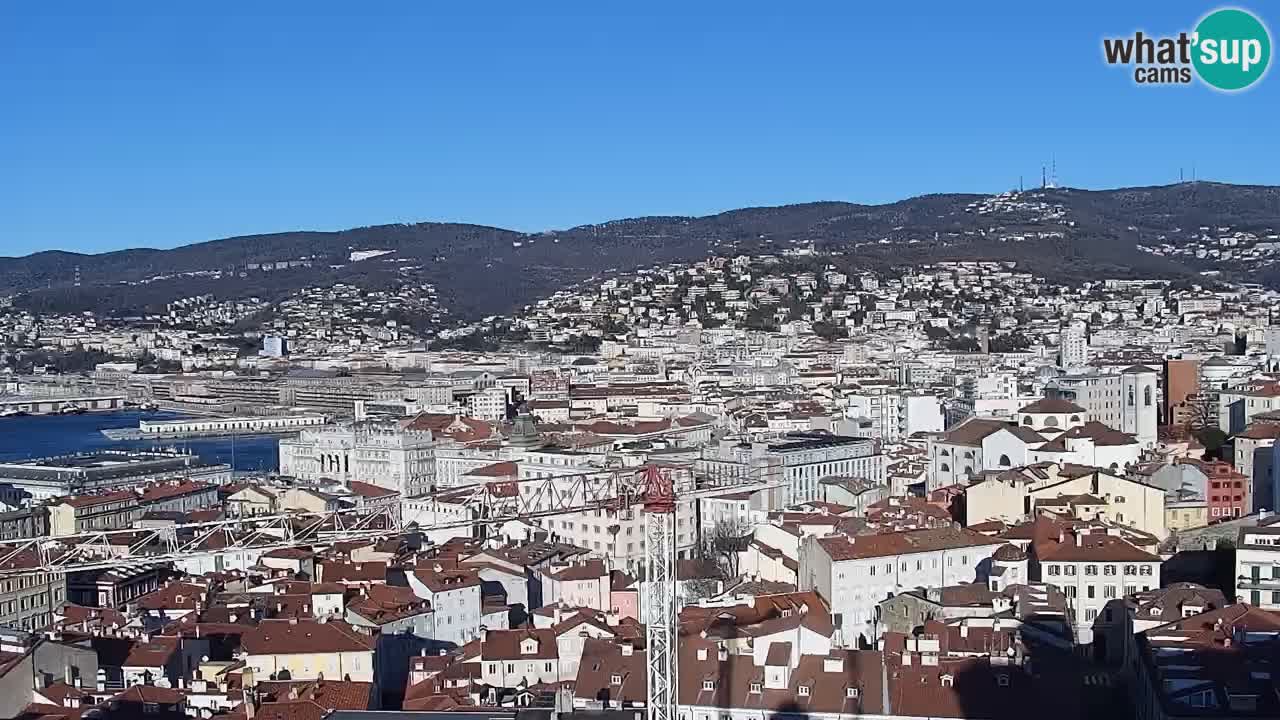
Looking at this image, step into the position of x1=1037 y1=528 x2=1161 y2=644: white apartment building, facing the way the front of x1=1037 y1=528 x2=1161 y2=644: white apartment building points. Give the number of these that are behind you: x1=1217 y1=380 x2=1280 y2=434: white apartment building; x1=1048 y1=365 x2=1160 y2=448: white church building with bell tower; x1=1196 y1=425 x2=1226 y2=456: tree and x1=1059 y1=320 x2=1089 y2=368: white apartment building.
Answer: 4

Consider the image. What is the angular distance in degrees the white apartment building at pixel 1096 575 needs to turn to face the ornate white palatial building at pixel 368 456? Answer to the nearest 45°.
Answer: approximately 135° to its right

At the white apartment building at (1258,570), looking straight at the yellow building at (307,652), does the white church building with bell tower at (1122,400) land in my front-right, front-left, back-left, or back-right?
back-right

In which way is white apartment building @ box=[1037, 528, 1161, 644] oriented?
toward the camera

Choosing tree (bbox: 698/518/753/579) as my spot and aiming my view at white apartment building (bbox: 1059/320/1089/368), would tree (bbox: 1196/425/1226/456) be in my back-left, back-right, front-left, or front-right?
front-right

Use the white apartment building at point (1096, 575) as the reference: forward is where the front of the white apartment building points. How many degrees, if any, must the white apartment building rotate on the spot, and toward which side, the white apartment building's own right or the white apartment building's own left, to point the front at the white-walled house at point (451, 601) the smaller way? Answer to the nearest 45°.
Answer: approximately 90° to the white apartment building's own right

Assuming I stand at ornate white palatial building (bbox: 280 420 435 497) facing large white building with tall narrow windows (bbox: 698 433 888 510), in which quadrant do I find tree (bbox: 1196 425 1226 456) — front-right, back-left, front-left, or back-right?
front-left

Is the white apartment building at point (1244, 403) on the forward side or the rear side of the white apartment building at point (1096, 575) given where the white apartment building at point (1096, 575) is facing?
on the rear side

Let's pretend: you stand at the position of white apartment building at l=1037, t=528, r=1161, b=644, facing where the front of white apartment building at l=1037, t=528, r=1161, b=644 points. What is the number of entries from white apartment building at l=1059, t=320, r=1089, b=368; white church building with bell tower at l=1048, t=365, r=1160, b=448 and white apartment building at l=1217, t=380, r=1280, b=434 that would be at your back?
3

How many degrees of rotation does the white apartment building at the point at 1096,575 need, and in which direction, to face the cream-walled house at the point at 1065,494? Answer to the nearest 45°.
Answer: approximately 180°

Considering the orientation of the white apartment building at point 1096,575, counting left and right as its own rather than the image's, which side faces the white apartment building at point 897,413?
back

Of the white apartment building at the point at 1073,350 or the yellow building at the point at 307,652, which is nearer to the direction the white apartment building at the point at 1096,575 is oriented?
the yellow building

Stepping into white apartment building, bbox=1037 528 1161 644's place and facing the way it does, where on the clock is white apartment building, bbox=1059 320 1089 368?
white apartment building, bbox=1059 320 1089 368 is roughly at 6 o'clock from white apartment building, bbox=1037 528 1161 644.

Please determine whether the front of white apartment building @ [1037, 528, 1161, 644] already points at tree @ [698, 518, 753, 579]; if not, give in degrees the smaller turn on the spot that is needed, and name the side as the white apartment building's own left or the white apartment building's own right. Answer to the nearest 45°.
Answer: approximately 135° to the white apartment building's own right

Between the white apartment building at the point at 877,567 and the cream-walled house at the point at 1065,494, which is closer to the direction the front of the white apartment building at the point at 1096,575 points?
the white apartment building

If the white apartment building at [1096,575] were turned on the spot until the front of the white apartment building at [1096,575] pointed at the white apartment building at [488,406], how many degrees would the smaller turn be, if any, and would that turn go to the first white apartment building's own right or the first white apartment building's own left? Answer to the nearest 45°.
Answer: approximately 135° to the first white apartment building's own right

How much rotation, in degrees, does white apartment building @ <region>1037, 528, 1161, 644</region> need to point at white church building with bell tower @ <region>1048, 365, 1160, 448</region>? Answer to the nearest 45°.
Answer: approximately 180°

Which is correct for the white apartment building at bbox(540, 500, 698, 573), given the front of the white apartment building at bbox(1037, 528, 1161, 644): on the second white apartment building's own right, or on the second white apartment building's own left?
on the second white apartment building's own right
